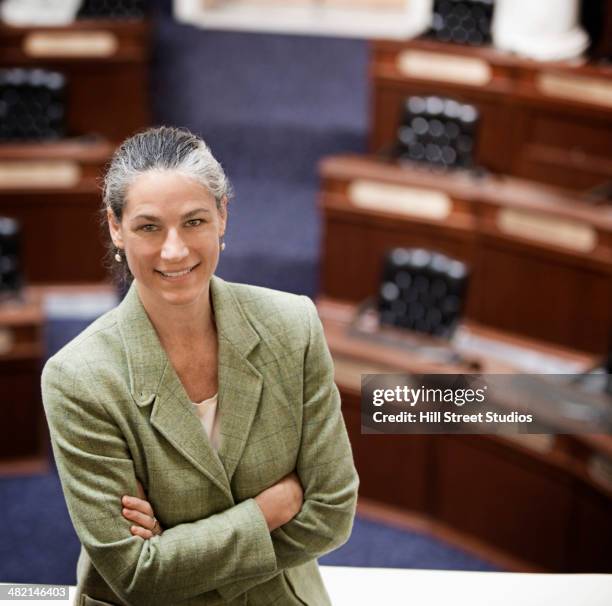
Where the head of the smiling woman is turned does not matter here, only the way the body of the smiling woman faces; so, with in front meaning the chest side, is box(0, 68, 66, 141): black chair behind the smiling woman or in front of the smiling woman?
behind
